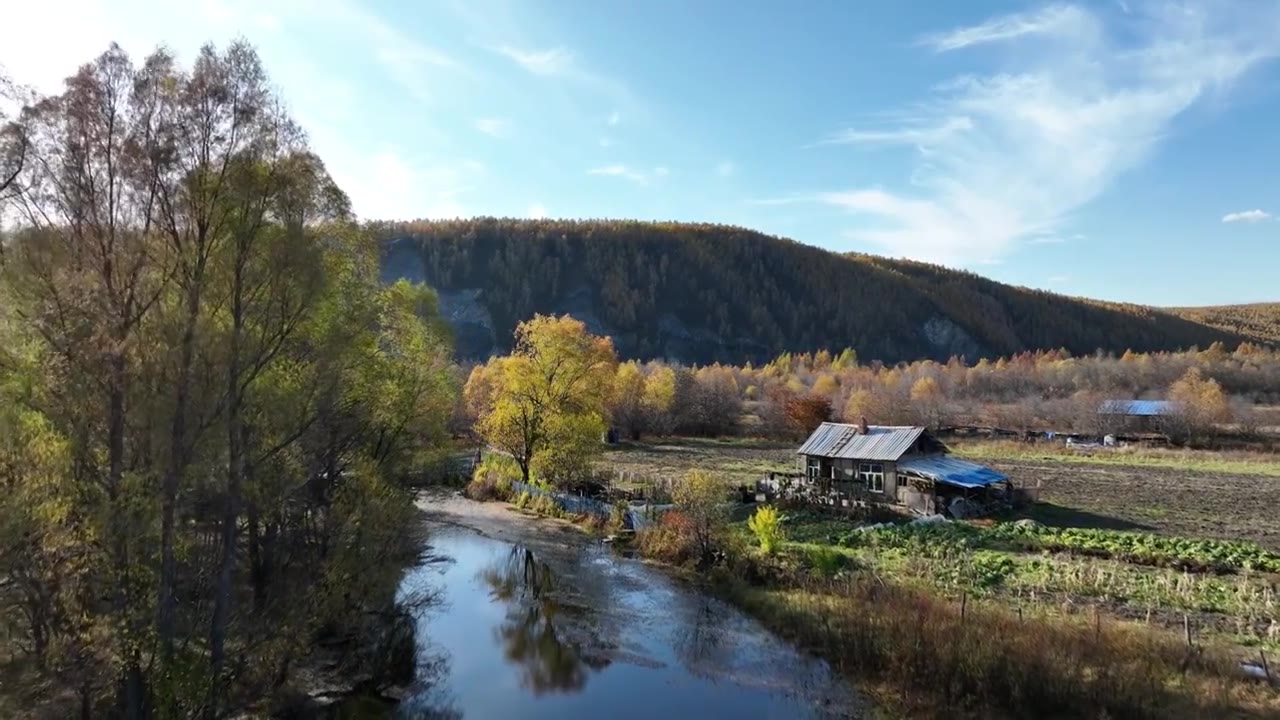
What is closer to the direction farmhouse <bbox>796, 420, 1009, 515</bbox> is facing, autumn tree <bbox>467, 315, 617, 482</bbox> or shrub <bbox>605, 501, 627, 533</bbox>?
the shrub

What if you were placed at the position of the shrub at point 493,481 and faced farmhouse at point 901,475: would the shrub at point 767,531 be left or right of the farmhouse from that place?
right

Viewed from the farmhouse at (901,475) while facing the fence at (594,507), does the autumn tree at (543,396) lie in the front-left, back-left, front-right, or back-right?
front-right

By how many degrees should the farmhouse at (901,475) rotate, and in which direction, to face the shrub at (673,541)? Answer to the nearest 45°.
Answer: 0° — it already faces it

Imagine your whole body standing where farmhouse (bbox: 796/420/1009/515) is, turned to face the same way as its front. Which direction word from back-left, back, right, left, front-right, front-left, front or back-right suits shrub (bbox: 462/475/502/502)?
front-right

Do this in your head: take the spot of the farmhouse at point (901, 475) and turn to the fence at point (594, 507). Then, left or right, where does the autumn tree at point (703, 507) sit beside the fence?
left

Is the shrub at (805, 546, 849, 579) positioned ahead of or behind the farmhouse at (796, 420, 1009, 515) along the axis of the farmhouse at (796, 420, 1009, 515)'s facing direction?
ahead

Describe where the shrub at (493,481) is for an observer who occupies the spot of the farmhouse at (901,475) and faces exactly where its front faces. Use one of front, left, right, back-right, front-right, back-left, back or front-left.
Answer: front-right

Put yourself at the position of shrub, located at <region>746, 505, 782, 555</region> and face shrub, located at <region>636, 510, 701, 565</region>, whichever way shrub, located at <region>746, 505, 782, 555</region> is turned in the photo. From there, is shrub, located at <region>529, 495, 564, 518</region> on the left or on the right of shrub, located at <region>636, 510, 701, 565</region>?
right

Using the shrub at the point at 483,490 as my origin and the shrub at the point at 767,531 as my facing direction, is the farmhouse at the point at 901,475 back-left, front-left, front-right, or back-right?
front-left
